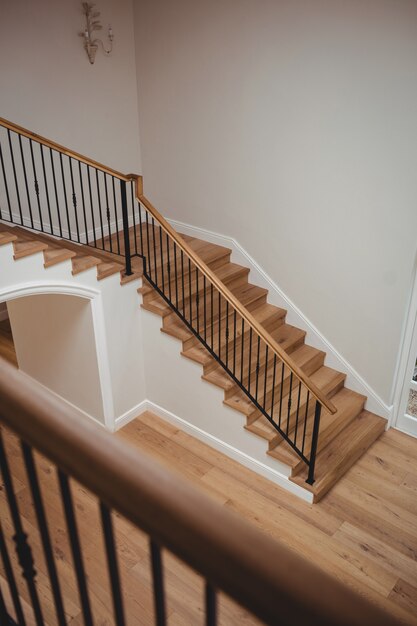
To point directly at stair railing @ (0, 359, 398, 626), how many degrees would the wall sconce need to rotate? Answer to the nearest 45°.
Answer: approximately 45° to its right

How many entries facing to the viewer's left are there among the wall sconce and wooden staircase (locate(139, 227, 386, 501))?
0

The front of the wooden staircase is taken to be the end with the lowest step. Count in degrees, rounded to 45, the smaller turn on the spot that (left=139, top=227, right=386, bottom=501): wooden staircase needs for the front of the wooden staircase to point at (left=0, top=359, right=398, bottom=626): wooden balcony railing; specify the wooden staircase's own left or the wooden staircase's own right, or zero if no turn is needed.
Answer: approximately 45° to the wooden staircase's own right

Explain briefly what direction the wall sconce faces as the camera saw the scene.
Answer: facing the viewer and to the right of the viewer

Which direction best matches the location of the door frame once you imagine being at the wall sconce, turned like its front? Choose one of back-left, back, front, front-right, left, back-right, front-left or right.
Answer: front

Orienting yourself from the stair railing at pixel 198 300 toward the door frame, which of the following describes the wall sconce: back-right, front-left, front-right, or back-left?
back-left

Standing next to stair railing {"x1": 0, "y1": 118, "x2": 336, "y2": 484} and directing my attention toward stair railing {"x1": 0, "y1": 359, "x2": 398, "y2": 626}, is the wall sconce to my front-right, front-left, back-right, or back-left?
back-right

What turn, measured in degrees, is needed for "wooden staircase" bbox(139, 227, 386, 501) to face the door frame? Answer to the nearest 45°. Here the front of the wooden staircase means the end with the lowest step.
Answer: approximately 45° to its left
